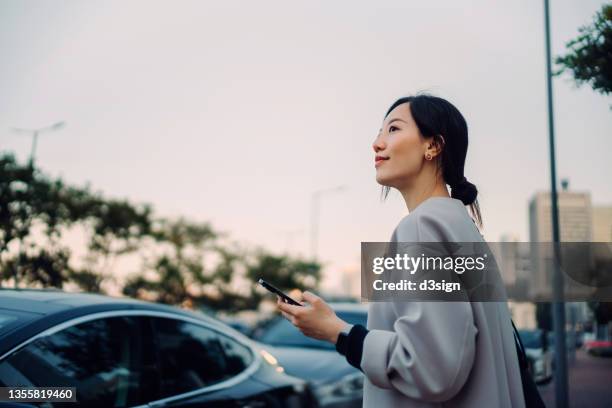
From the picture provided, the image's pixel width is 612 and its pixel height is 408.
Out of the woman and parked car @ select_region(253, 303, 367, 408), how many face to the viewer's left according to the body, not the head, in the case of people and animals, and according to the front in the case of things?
1

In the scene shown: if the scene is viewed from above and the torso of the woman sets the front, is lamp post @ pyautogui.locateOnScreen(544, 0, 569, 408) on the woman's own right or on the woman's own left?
on the woman's own right

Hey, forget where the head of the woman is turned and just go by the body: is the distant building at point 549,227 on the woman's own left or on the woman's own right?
on the woman's own right

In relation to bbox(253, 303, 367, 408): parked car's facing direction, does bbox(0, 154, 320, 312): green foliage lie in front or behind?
behind

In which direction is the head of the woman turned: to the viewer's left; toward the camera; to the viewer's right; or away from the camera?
to the viewer's left

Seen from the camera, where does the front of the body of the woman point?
to the viewer's left
